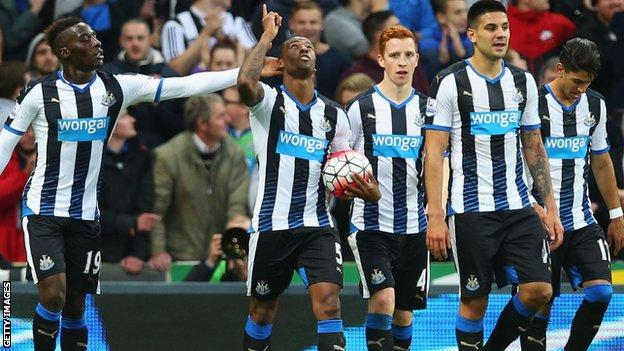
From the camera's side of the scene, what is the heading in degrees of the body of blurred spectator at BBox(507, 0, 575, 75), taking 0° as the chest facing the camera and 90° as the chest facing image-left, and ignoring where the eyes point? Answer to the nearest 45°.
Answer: approximately 0°

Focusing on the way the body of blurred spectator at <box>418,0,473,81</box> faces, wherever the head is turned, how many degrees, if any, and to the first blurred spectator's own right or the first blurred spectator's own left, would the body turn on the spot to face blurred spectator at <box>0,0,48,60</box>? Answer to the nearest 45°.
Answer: approximately 135° to the first blurred spectator's own right

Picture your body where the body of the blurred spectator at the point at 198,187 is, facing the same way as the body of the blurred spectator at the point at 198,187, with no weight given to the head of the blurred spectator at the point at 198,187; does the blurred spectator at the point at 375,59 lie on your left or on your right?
on your left

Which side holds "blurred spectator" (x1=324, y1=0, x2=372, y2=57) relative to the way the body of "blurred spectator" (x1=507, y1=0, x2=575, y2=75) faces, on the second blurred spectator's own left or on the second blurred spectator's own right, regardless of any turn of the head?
on the second blurred spectator's own right

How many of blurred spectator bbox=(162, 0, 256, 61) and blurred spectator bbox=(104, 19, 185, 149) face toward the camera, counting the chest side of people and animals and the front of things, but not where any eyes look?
2

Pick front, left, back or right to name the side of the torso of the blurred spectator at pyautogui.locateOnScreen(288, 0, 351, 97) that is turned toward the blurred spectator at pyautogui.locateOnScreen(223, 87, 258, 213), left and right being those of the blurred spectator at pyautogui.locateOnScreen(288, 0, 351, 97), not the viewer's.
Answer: right

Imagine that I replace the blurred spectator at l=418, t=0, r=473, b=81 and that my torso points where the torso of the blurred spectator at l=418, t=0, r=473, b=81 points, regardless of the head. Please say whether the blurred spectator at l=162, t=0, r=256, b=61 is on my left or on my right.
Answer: on my right

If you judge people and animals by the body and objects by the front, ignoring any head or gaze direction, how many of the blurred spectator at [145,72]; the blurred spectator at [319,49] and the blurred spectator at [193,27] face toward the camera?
3
